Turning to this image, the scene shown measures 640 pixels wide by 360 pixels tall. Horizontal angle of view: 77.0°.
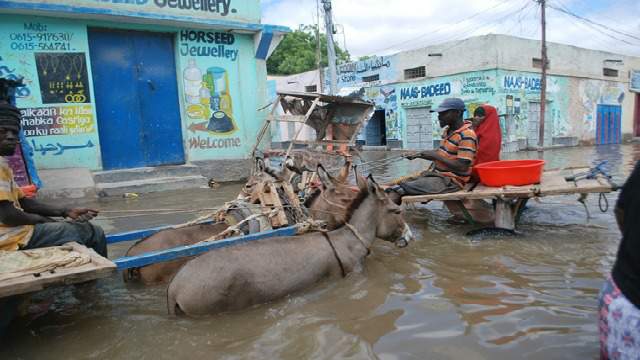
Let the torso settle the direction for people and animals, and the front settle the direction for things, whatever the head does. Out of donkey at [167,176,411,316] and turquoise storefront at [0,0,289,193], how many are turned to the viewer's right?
1

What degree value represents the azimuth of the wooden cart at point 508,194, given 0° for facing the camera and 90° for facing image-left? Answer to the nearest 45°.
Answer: approximately 90°

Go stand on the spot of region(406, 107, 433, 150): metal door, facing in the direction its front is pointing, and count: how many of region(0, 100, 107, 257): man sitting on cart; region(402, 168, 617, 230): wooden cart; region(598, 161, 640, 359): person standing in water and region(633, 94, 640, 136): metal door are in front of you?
3

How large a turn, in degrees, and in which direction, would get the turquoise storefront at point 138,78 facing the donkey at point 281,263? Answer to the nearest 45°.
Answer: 0° — it already faces it

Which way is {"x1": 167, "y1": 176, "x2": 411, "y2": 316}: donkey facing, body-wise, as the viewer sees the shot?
to the viewer's right

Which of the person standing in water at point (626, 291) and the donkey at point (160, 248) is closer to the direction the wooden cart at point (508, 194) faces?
the donkey

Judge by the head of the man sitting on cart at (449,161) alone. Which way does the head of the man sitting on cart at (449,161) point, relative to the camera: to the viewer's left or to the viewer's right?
to the viewer's left

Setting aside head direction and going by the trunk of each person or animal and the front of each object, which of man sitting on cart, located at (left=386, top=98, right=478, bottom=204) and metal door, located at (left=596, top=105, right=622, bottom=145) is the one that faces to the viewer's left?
the man sitting on cart

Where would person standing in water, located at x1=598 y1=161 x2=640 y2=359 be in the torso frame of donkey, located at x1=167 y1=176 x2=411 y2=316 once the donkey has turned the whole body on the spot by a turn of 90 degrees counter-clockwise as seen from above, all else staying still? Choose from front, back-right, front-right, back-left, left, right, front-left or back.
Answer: back-right

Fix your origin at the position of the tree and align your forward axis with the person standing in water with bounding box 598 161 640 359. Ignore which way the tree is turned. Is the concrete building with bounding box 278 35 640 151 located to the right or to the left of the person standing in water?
left

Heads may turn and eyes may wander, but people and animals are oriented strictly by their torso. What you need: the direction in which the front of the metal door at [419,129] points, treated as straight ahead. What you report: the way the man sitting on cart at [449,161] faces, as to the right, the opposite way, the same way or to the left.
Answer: to the right

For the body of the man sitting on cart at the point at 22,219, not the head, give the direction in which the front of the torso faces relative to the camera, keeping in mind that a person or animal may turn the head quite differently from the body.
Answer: to the viewer's right

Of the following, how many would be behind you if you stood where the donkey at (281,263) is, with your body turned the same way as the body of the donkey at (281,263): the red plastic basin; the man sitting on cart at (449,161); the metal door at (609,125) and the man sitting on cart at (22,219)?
1

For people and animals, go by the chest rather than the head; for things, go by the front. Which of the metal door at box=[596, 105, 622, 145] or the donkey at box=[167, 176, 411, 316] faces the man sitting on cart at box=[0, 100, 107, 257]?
the metal door
